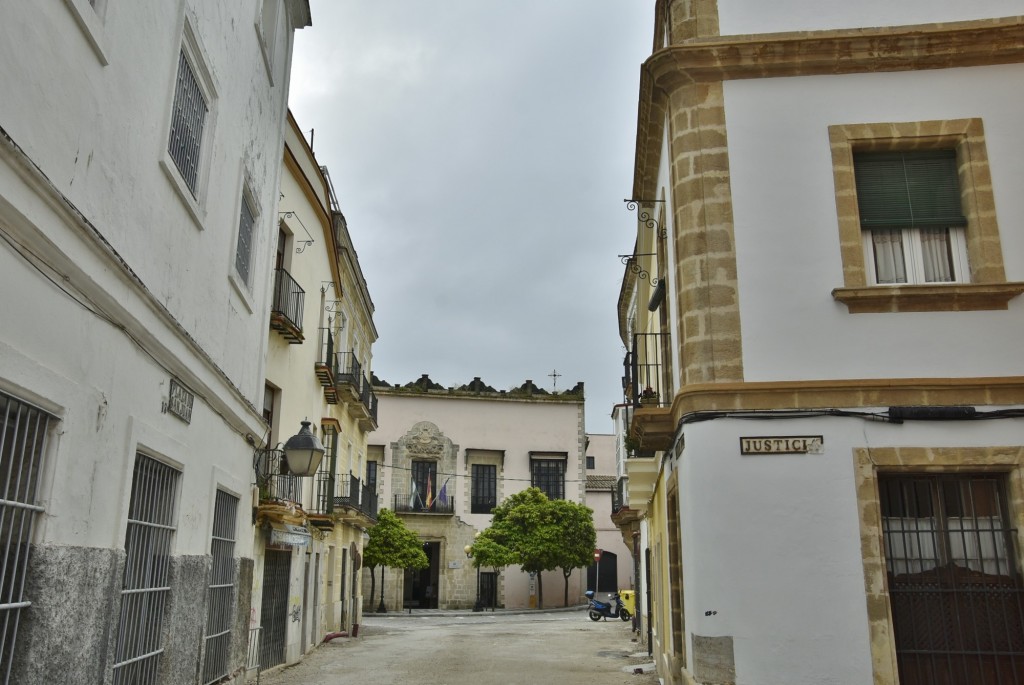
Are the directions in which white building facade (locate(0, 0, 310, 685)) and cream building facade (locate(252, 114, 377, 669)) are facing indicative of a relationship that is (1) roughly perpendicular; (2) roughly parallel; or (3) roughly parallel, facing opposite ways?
roughly parallel

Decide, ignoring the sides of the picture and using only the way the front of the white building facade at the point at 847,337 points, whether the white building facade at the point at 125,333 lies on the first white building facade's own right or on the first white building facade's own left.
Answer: on the first white building facade's own right

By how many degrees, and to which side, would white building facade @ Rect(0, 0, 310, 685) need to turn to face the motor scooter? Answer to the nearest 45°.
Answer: approximately 45° to its left

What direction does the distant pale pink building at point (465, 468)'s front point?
toward the camera

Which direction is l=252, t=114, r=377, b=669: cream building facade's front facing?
to the viewer's right

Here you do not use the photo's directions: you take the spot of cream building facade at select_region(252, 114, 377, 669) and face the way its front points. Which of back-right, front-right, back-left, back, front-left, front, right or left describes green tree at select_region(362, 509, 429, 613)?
left

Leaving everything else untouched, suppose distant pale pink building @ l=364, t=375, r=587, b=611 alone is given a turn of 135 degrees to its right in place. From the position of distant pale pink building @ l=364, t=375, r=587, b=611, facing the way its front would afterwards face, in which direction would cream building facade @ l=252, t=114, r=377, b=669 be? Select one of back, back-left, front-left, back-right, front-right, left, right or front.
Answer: back-left

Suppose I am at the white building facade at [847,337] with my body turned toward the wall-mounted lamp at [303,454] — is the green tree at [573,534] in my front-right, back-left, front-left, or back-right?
front-right

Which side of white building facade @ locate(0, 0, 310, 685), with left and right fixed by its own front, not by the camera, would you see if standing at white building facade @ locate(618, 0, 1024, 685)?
front

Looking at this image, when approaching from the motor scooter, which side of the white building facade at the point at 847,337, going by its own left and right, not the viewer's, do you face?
back

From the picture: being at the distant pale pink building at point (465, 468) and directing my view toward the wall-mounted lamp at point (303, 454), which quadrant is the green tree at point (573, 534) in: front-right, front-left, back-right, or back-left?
front-left

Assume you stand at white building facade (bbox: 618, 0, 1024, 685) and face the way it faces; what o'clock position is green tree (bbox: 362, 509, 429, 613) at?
The green tree is roughly at 5 o'clock from the white building facade.
